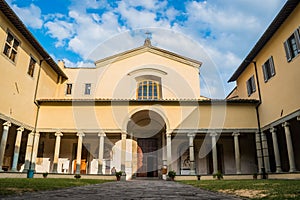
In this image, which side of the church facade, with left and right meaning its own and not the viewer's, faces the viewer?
front
